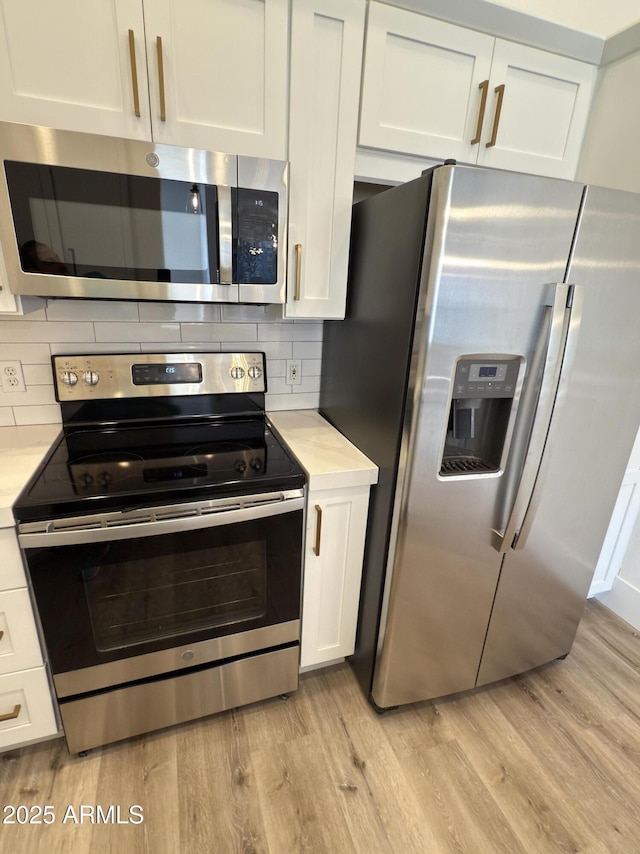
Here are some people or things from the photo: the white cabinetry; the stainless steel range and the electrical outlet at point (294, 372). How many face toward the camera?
3

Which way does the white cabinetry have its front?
toward the camera

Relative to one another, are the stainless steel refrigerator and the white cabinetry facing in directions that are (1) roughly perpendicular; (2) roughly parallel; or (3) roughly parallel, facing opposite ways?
roughly parallel

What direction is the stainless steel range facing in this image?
toward the camera

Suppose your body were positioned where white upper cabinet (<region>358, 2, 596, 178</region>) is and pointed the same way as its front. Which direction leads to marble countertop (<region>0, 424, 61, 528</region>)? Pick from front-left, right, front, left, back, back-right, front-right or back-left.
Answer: right

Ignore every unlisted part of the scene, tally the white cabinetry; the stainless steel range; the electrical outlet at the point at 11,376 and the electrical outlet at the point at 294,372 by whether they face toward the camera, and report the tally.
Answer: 4

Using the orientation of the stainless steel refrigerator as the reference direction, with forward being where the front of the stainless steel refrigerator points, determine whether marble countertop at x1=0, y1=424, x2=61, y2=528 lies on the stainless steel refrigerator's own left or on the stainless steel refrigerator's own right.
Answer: on the stainless steel refrigerator's own right

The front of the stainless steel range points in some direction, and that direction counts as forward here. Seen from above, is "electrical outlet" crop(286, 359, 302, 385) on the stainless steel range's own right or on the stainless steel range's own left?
on the stainless steel range's own left

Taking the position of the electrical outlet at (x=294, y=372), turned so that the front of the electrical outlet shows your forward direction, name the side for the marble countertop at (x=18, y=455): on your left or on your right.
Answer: on your right

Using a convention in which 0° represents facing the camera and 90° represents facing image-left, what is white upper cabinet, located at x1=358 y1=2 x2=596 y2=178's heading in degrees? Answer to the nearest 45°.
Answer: approximately 315°
